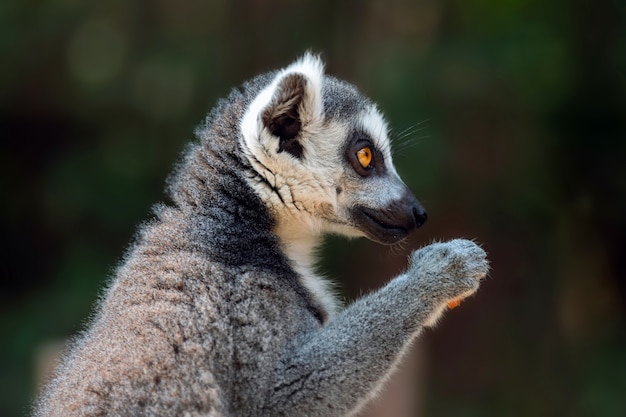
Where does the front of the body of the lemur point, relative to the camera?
to the viewer's right
